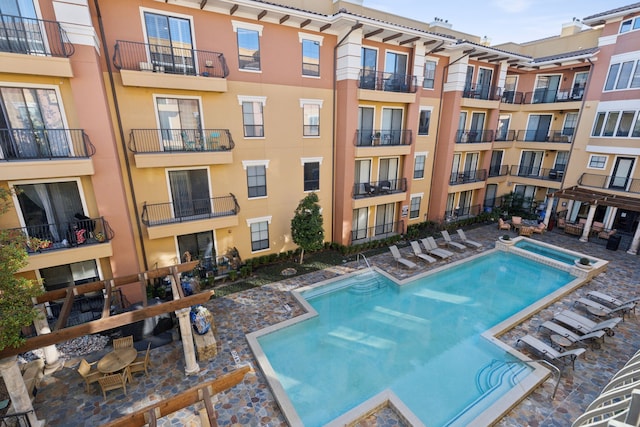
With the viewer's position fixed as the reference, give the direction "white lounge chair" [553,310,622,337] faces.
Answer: facing away from the viewer and to the left of the viewer

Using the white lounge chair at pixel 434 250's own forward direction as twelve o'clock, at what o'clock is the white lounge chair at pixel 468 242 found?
the white lounge chair at pixel 468 242 is roughly at 9 o'clock from the white lounge chair at pixel 434 250.

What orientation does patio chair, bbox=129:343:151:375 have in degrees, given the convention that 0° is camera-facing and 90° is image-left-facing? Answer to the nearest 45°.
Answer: approximately 90°

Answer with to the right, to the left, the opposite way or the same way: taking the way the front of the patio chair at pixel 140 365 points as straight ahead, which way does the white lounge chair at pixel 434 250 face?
to the left

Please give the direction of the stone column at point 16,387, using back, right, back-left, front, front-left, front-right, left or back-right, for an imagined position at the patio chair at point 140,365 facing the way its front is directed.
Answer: front

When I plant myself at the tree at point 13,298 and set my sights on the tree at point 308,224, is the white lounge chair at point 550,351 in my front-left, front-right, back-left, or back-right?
front-right

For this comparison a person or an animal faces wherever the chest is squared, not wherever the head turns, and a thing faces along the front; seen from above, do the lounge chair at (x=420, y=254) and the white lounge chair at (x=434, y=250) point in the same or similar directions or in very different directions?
same or similar directions

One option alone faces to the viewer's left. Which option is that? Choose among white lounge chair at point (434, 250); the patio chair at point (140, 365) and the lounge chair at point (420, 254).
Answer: the patio chair

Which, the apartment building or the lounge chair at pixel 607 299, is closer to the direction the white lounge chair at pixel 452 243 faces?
the lounge chair

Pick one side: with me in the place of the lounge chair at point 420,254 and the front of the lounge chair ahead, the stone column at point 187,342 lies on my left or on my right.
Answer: on my right

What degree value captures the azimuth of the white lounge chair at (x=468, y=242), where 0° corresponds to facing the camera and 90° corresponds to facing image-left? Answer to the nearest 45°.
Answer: approximately 315°
